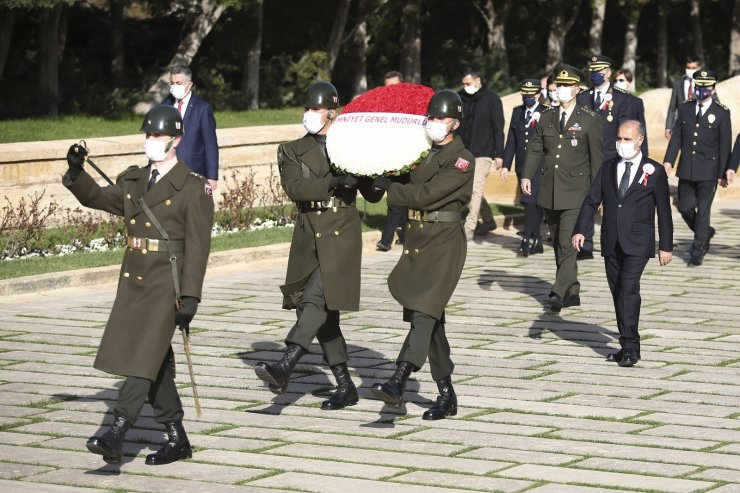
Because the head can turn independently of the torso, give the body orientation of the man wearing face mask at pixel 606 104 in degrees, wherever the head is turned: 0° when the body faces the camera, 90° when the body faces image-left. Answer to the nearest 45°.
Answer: approximately 45°

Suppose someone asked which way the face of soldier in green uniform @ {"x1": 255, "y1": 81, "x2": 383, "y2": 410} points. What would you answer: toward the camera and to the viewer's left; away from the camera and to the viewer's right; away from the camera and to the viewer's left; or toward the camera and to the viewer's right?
toward the camera and to the viewer's left

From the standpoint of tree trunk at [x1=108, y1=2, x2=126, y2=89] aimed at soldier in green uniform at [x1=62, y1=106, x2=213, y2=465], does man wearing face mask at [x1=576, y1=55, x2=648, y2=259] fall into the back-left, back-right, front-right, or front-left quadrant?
front-left

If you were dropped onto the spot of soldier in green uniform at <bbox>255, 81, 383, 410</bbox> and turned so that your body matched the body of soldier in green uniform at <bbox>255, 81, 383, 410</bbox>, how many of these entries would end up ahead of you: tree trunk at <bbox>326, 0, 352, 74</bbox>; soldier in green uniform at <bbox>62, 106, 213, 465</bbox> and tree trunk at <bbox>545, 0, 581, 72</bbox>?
1

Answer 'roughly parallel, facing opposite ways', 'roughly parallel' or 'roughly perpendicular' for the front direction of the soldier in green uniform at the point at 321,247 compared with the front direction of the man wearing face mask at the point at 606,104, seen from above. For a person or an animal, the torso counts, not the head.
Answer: roughly parallel

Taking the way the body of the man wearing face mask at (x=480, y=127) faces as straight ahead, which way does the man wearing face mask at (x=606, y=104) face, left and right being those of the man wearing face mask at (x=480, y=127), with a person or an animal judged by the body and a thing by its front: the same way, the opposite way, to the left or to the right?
the same way

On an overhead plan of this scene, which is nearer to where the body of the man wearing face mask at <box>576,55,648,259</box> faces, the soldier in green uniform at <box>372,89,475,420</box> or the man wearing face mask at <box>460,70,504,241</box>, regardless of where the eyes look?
the soldier in green uniform

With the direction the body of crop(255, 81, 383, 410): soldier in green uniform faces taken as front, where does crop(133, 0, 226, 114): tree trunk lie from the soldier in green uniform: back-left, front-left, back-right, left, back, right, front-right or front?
back-right

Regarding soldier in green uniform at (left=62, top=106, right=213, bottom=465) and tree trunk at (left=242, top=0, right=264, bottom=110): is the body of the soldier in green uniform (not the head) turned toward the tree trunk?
no

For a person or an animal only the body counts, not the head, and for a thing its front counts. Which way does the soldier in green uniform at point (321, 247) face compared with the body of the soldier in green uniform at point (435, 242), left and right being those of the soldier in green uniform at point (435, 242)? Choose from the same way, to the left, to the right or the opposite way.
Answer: the same way

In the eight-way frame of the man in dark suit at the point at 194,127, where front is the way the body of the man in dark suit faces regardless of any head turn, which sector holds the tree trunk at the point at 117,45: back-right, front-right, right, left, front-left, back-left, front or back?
back-right

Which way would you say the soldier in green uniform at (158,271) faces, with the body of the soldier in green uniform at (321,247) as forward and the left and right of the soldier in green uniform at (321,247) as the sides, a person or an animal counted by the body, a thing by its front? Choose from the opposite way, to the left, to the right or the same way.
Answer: the same way

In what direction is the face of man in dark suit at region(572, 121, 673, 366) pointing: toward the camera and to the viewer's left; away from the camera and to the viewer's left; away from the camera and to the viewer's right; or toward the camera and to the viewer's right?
toward the camera and to the viewer's left

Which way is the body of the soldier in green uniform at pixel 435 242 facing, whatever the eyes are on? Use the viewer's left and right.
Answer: facing the viewer and to the left of the viewer

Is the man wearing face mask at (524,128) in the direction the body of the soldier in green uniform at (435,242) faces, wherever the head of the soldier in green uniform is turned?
no

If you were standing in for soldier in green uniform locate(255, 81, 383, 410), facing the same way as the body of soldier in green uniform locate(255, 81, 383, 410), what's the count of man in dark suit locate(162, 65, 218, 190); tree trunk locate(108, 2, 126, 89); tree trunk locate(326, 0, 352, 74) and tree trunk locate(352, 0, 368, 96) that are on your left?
0

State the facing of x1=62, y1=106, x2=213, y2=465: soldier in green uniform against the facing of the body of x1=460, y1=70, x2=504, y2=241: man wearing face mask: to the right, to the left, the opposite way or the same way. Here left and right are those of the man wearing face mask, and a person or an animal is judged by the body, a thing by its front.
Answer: the same way

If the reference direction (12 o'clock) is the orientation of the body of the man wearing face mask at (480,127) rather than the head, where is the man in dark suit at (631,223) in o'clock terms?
The man in dark suit is roughly at 10 o'clock from the man wearing face mask.
